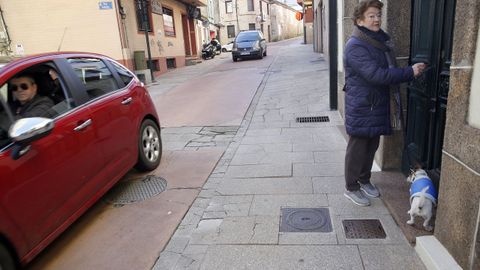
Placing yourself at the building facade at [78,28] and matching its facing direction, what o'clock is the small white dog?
The small white dog is roughly at 1 o'clock from the building facade.

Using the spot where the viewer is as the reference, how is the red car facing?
facing the viewer and to the left of the viewer

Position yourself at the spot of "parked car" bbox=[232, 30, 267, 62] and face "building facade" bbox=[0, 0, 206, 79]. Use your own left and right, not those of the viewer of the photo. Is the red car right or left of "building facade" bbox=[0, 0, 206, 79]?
left

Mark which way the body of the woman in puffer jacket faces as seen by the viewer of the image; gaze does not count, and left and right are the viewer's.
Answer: facing the viewer and to the right of the viewer

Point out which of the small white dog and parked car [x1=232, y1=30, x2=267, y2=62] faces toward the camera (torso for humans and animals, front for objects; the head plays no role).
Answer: the parked car

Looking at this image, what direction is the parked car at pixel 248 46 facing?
toward the camera
